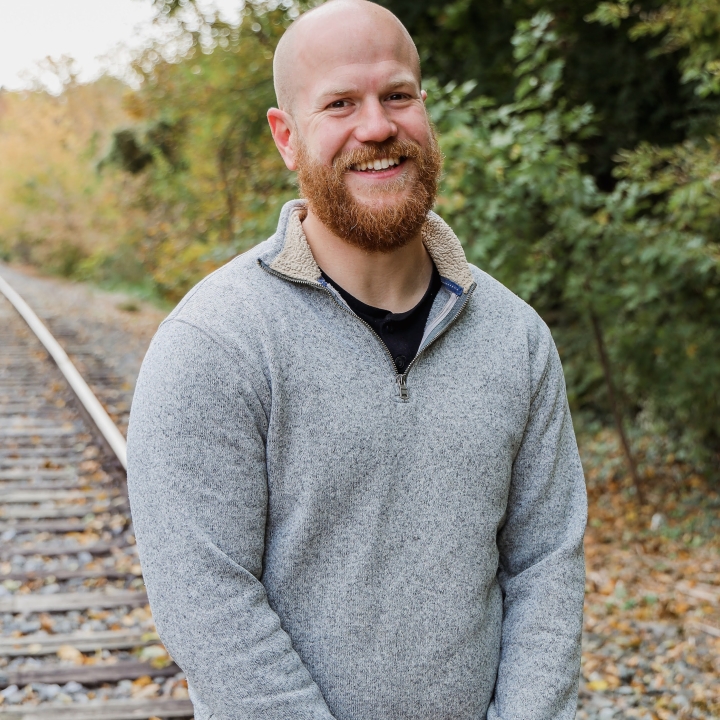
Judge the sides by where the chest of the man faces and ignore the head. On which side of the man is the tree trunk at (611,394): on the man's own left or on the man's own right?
on the man's own left

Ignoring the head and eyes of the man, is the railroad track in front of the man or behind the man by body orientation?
behind

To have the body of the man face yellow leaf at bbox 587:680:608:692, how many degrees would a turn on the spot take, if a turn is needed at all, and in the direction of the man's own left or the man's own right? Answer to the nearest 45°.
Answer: approximately 90° to the man's own left

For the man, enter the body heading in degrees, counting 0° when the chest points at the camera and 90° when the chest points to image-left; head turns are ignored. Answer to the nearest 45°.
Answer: approximately 315°

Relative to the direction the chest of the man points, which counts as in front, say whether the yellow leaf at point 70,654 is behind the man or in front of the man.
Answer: behind
